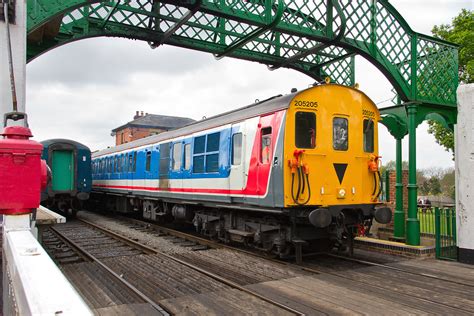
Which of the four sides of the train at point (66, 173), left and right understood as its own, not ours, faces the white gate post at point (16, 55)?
front

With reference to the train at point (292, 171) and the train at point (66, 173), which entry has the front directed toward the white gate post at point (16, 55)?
the train at point (66, 173)

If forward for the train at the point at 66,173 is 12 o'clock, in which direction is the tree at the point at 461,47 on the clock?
The tree is roughly at 9 o'clock from the train.

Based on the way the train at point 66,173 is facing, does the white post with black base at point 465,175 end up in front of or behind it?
in front

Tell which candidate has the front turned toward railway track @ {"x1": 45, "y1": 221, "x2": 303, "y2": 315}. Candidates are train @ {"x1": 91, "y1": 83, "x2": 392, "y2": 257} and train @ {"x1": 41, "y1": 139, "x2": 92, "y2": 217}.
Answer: train @ {"x1": 41, "y1": 139, "x2": 92, "y2": 217}

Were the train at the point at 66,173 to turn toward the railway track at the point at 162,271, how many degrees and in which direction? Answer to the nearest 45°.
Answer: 0° — it already faces it

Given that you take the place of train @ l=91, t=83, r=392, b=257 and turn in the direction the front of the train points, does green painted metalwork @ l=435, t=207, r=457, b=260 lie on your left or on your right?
on your left

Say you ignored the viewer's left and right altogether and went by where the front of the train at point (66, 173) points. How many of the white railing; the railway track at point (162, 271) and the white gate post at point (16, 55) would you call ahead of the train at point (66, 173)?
3

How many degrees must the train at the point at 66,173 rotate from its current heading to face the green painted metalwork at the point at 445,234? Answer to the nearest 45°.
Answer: approximately 45° to its left

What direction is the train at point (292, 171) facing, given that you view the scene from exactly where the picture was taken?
facing the viewer and to the right of the viewer

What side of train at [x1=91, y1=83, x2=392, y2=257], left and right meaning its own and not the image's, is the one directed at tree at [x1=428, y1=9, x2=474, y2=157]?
left

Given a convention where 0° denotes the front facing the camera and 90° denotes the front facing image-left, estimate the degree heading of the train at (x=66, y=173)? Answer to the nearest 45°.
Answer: approximately 0°
